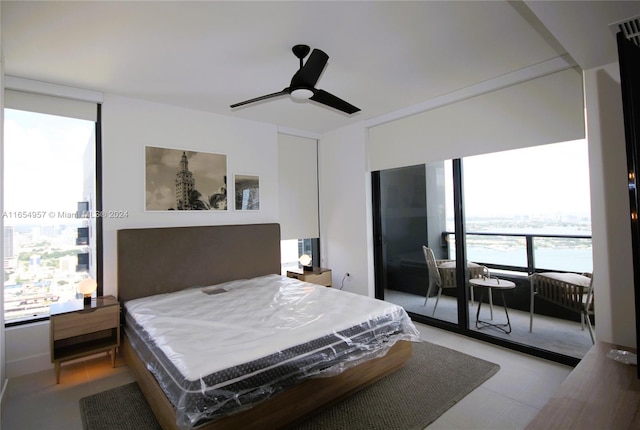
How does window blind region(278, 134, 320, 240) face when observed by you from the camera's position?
facing the viewer and to the right of the viewer

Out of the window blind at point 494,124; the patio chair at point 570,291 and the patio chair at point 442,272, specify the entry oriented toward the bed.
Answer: the window blind

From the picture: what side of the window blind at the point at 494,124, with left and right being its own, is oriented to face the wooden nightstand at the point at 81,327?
front

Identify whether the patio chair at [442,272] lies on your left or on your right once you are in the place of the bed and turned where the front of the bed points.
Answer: on your left

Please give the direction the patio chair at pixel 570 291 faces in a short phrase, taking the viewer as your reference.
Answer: facing away from the viewer and to the left of the viewer

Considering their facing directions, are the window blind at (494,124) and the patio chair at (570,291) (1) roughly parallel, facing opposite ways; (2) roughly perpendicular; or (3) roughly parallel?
roughly perpendicular

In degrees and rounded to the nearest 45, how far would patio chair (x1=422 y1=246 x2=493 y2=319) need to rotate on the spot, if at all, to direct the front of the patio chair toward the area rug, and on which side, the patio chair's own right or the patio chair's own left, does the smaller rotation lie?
approximately 90° to the patio chair's own right

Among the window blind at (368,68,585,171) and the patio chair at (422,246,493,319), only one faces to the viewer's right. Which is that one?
the patio chair

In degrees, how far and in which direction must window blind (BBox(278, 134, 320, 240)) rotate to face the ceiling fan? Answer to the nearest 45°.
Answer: approximately 45° to its right

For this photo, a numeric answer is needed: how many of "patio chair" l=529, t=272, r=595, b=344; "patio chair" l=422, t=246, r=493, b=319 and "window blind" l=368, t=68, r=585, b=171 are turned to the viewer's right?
1
